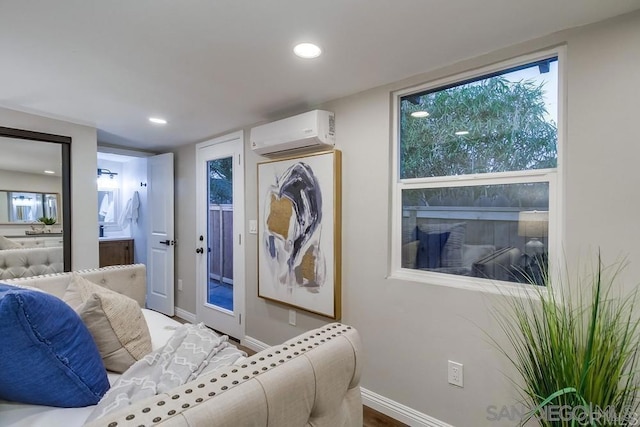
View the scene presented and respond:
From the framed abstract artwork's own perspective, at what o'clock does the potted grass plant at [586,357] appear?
The potted grass plant is roughly at 9 o'clock from the framed abstract artwork.

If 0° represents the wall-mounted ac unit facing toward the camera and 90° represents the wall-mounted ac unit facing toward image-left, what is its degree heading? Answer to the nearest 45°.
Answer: approximately 45°

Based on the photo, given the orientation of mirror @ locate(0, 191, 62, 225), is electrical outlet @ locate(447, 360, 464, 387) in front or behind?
in front

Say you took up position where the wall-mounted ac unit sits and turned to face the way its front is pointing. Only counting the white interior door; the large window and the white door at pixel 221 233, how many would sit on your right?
2

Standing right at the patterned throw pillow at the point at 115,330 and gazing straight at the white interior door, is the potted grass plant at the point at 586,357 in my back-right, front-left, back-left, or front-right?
back-right

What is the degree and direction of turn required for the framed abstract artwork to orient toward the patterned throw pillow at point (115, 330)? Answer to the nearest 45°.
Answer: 0° — it already faces it

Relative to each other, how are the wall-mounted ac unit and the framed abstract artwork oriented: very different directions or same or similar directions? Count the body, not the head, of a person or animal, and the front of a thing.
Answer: same or similar directions

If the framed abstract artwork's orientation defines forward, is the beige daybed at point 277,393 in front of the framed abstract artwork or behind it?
in front

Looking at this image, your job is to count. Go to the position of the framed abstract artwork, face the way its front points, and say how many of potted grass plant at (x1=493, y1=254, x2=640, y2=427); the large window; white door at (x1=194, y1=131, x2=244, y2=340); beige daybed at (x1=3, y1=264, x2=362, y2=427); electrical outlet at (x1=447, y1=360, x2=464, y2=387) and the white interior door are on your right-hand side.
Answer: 2

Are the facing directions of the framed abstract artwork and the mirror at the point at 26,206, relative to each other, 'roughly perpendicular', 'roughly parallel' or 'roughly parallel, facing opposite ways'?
roughly perpendicular

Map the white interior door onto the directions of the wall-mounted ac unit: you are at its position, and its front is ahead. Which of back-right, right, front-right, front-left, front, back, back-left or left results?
right

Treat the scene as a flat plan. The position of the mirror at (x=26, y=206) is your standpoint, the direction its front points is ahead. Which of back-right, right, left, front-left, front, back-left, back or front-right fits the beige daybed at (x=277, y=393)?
front

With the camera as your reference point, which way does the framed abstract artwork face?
facing the viewer and to the left of the viewer
